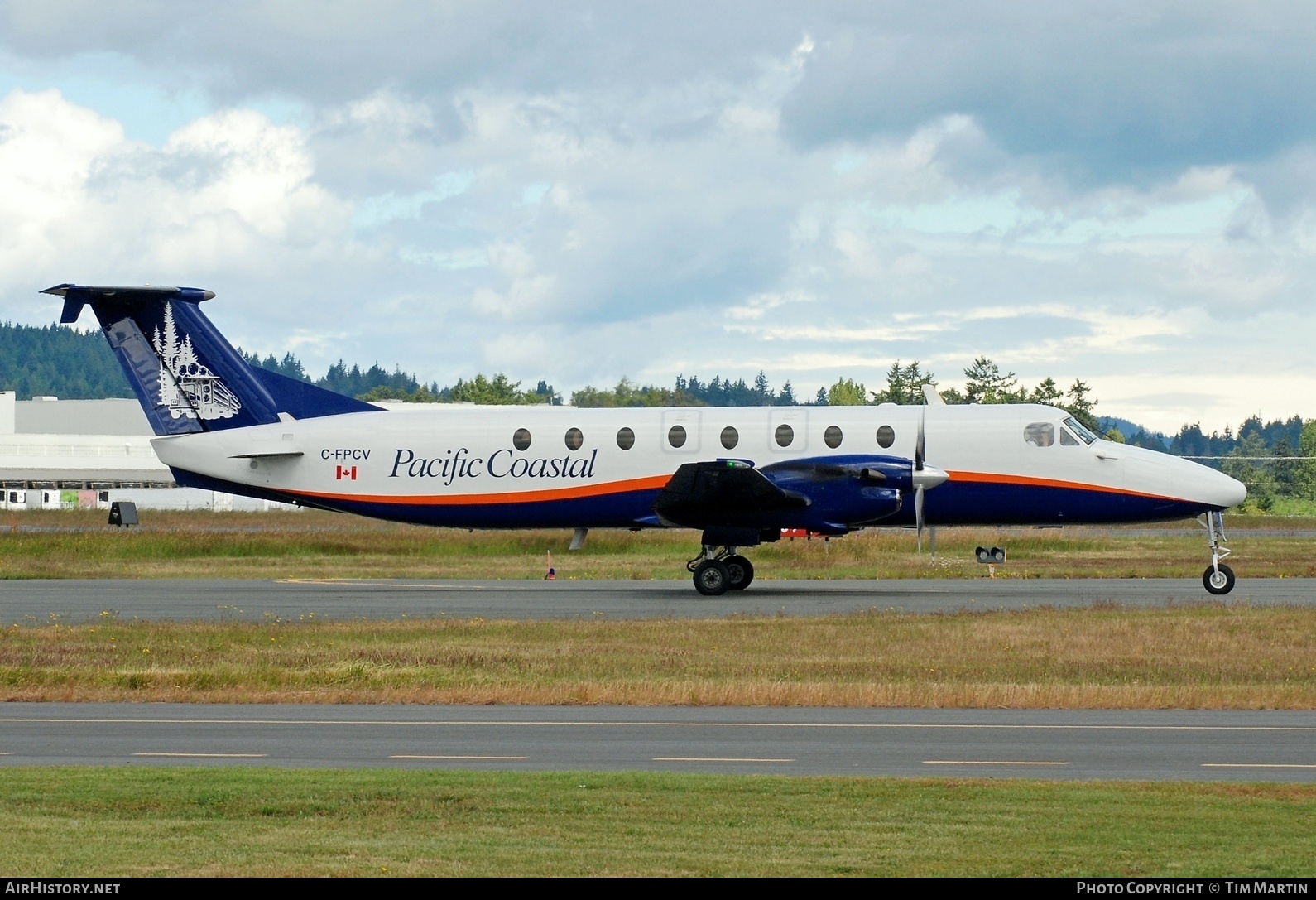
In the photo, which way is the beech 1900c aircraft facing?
to the viewer's right
